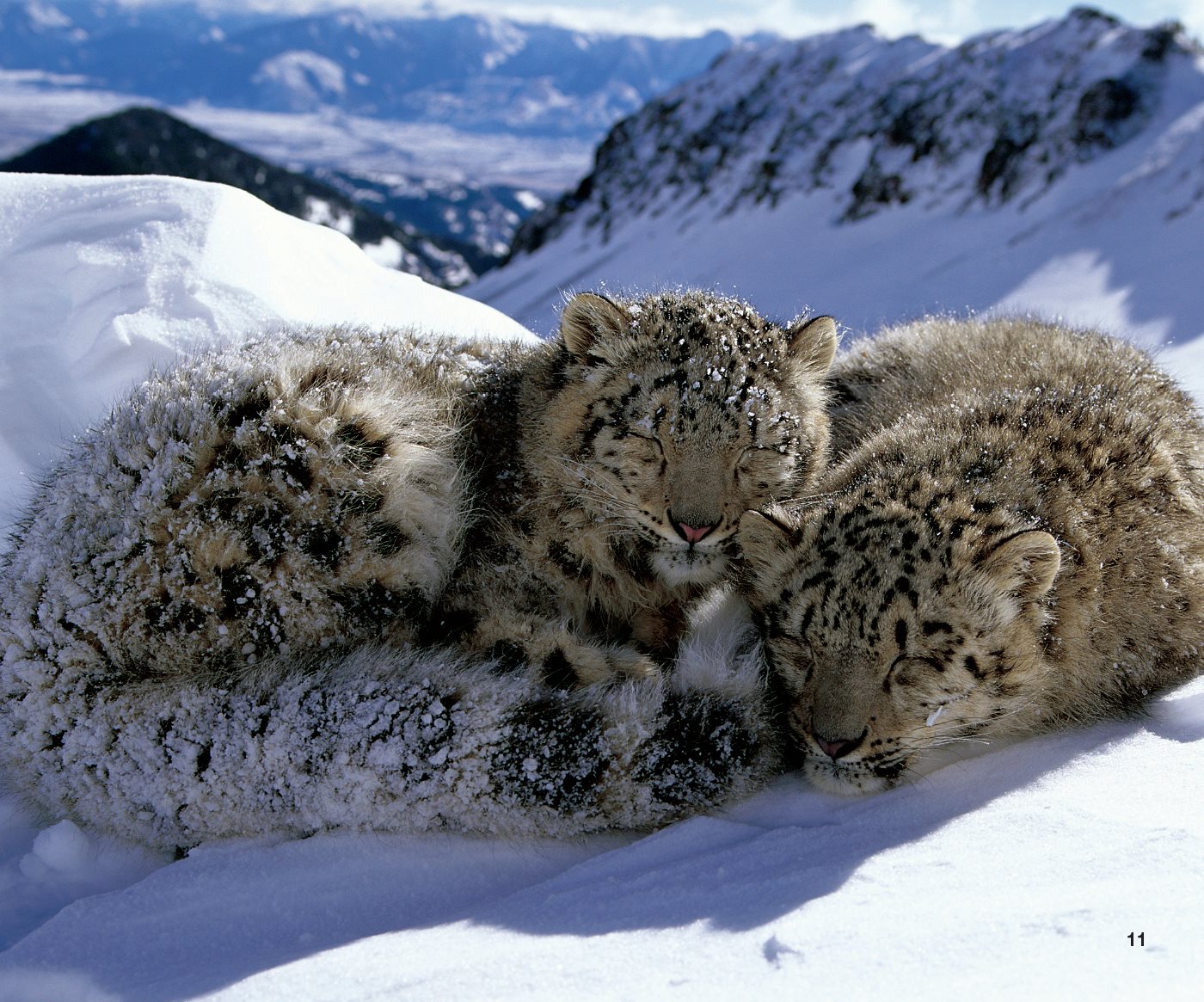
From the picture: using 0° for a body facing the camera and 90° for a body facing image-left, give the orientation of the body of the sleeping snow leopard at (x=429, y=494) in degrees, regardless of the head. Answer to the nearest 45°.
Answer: approximately 315°

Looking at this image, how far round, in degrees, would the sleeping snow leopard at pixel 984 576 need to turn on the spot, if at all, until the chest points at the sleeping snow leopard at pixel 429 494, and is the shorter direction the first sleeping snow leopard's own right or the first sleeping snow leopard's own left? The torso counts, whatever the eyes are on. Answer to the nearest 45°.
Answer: approximately 45° to the first sleeping snow leopard's own right

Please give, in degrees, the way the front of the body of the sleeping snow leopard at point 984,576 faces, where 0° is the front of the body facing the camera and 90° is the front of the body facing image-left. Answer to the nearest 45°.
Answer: approximately 45°

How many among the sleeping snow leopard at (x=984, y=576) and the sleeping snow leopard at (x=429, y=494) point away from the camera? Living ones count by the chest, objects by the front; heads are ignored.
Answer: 0
